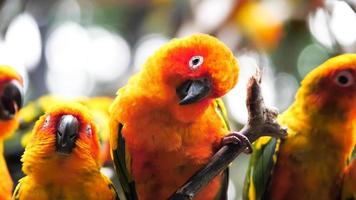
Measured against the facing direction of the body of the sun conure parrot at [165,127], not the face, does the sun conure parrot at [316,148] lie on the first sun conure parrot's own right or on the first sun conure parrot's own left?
on the first sun conure parrot's own left

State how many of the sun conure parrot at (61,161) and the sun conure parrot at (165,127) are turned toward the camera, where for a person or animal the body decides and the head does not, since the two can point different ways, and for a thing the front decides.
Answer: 2

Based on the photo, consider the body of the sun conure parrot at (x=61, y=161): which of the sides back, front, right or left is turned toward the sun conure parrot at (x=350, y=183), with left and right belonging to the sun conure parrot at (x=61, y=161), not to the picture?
left

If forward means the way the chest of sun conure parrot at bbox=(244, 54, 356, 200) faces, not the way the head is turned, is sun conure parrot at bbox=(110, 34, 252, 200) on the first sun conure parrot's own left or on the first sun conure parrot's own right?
on the first sun conure parrot's own right

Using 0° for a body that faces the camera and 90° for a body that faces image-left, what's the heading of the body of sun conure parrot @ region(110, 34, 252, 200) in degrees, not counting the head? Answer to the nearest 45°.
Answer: approximately 0°

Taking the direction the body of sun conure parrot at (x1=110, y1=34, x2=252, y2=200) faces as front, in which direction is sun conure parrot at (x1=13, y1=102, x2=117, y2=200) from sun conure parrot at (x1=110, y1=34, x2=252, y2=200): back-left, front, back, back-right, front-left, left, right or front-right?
right

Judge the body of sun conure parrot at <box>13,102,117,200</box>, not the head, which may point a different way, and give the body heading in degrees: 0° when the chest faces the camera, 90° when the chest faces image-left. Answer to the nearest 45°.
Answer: approximately 0°

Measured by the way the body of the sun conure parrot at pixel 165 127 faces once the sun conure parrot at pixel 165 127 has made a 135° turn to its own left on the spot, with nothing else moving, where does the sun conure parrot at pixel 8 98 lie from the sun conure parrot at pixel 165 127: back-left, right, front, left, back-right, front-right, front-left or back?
left

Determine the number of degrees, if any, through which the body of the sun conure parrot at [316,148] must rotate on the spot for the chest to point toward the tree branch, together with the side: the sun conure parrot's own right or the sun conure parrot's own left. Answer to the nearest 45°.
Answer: approximately 90° to the sun conure parrot's own right

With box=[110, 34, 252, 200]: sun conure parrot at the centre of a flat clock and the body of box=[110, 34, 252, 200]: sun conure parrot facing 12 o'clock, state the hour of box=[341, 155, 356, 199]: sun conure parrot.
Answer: box=[341, 155, 356, 199]: sun conure parrot is roughly at 9 o'clock from box=[110, 34, 252, 200]: sun conure parrot.
